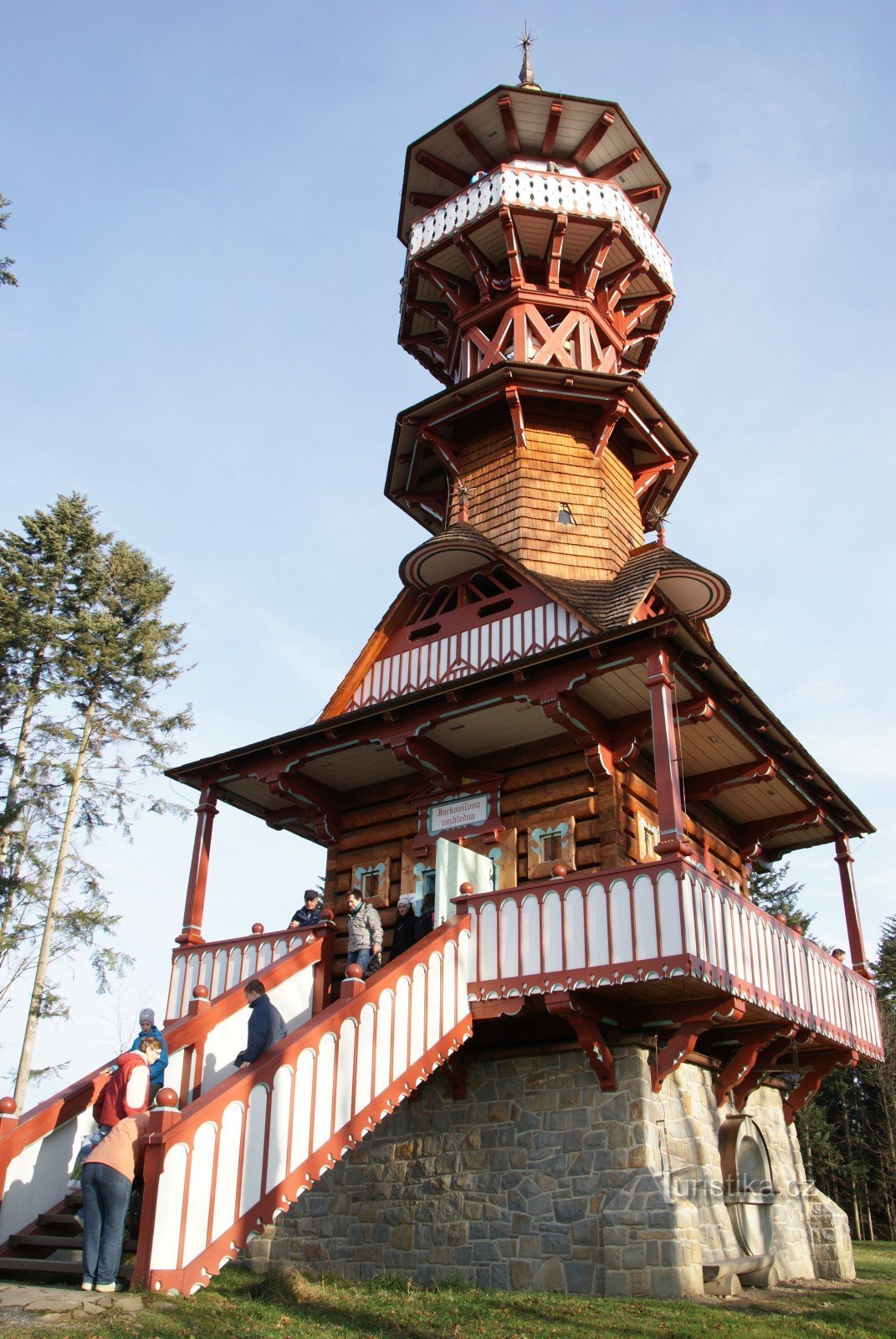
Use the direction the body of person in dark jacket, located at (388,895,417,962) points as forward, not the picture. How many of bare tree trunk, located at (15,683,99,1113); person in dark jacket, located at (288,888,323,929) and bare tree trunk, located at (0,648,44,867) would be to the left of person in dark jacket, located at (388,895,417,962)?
0

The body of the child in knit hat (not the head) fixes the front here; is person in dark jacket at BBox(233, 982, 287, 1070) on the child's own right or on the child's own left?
on the child's own left

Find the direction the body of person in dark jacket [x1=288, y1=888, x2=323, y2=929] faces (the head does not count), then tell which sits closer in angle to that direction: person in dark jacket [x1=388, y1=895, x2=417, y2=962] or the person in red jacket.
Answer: the person in red jacket

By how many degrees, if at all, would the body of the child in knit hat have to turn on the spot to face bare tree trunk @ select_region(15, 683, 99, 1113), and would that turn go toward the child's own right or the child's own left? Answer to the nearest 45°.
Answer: approximately 135° to the child's own right

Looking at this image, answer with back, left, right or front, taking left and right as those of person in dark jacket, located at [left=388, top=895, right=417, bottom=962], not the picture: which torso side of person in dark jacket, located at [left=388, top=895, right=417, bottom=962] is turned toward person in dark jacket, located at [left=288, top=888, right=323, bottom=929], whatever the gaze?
right

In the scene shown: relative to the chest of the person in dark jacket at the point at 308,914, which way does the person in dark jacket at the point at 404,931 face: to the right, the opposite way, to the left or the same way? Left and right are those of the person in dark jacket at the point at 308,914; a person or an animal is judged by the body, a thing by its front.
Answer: the same way

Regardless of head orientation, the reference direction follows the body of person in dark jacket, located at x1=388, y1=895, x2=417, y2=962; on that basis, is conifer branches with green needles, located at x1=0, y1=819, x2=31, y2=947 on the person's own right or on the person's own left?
on the person's own right

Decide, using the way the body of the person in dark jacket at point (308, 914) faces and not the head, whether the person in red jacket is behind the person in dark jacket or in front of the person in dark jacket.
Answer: in front

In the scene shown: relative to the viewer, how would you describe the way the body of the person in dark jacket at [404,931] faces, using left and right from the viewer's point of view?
facing the viewer and to the left of the viewer
